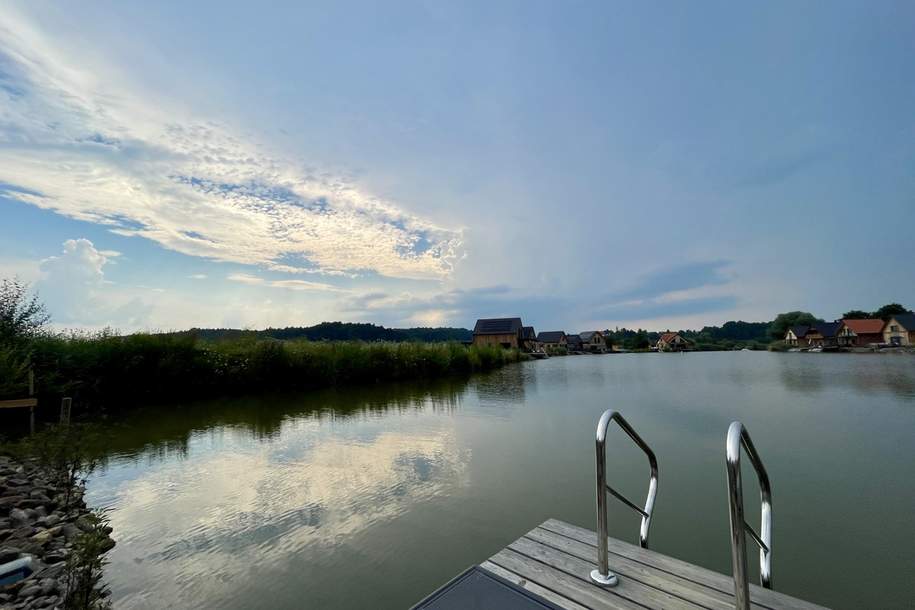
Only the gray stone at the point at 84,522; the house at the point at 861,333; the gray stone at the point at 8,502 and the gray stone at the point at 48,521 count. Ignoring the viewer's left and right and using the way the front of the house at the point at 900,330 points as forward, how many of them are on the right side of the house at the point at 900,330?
1

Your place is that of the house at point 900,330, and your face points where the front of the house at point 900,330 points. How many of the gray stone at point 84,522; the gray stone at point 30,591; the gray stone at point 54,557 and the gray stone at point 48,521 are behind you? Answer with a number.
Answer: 0

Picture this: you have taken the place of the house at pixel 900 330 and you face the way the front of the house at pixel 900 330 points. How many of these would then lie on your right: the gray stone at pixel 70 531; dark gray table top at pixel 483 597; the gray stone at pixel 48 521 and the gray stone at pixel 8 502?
0

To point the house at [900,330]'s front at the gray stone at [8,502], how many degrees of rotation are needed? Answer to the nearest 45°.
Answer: approximately 45° to its left

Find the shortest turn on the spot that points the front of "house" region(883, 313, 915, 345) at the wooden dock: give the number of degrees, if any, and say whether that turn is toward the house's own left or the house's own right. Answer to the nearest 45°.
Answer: approximately 45° to the house's own left

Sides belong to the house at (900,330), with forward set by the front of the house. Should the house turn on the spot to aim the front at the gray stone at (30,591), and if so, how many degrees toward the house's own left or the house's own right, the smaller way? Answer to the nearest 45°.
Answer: approximately 45° to the house's own left

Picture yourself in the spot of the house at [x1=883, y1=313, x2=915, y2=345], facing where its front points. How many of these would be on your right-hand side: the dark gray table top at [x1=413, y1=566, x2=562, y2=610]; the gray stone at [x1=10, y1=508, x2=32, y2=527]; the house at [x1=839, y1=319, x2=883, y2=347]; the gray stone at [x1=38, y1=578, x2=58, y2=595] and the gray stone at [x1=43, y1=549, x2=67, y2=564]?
1

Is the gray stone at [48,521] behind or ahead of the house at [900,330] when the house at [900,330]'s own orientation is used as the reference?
ahead

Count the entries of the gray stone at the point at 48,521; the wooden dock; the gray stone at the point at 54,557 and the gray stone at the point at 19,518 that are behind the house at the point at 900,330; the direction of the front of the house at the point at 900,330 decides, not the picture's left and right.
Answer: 0

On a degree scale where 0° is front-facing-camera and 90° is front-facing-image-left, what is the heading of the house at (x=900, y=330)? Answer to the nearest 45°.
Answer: approximately 45°

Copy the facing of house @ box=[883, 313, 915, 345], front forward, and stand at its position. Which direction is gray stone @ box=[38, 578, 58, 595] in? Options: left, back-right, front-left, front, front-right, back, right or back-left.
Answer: front-left

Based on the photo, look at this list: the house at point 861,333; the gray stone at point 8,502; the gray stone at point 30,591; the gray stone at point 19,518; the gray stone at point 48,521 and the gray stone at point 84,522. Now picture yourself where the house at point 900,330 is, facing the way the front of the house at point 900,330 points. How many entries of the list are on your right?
1

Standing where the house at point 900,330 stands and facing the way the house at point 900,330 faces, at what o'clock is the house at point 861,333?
the house at point 861,333 is roughly at 3 o'clock from the house at point 900,330.

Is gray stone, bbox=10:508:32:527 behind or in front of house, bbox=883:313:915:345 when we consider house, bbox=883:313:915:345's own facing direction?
in front

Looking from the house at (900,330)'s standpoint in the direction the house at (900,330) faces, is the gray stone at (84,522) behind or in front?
in front

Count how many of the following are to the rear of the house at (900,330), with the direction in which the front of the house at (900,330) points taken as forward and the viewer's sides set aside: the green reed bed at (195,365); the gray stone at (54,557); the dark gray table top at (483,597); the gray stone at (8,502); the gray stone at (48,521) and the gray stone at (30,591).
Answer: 0
